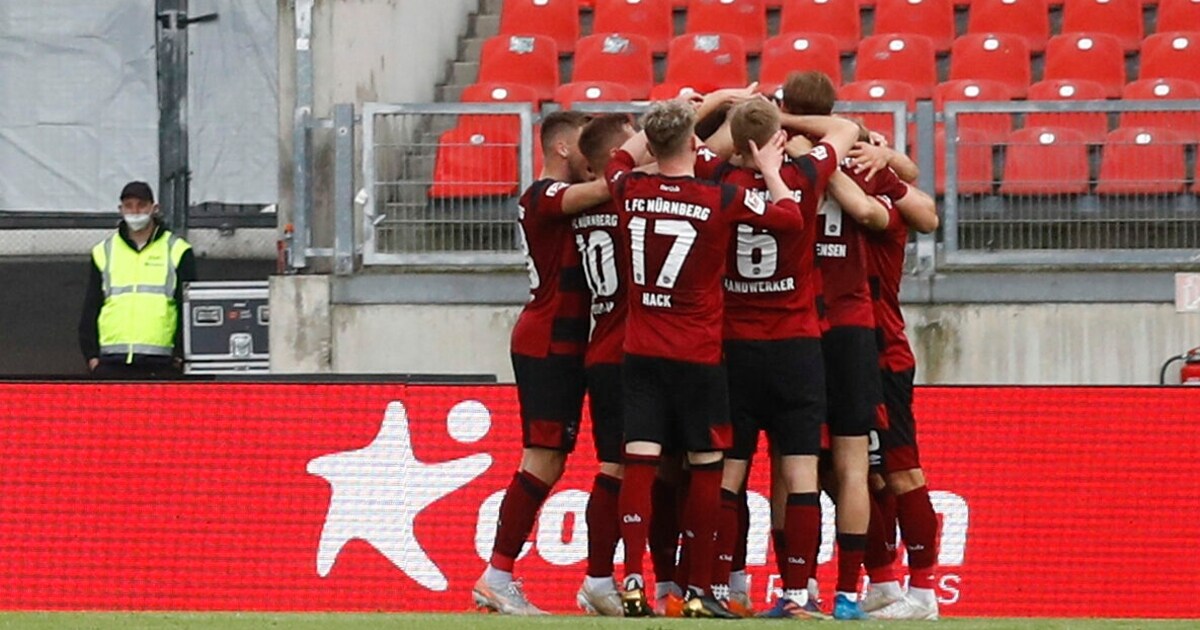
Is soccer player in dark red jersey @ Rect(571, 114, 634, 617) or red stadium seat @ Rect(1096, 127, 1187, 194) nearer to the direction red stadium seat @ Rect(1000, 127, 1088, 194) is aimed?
the soccer player in dark red jersey

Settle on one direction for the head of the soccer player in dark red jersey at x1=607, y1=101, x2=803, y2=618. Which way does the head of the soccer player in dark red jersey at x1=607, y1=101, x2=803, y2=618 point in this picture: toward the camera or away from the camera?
away from the camera

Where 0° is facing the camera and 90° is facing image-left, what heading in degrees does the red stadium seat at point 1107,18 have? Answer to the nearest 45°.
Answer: approximately 0°

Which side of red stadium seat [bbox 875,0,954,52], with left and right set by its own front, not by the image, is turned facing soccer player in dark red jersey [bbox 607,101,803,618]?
front

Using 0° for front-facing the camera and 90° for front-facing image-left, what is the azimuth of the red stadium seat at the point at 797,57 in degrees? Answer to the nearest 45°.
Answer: approximately 0°
